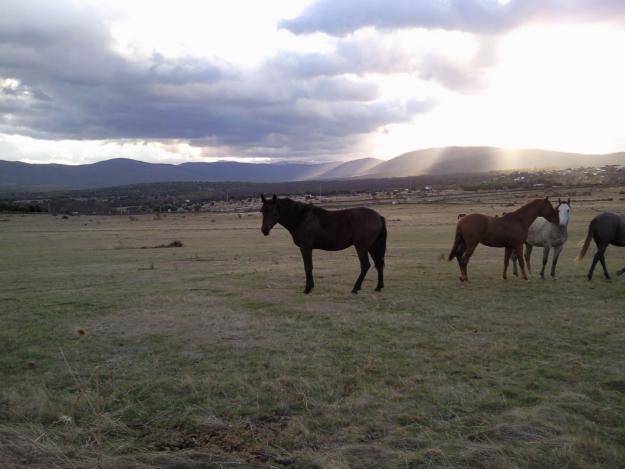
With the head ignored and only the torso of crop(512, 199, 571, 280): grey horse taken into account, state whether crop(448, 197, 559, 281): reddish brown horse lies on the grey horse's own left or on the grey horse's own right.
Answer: on the grey horse's own right

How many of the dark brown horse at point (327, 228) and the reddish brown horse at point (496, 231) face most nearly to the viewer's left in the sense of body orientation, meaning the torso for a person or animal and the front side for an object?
1

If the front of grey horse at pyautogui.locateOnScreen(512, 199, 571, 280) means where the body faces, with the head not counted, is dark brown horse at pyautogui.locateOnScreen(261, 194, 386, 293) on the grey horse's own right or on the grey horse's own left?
on the grey horse's own right

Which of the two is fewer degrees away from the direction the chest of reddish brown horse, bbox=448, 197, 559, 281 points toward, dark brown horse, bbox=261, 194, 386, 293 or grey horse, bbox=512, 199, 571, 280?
the grey horse

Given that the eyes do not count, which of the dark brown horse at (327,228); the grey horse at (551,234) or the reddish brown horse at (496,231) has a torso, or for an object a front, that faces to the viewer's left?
the dark brown horse at (327,228)

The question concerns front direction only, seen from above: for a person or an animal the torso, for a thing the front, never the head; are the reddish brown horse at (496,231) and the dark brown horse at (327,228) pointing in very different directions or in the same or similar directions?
very different directions

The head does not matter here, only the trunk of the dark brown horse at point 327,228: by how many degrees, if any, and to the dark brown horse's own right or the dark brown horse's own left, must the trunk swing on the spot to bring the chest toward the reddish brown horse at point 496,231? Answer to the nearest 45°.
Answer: approximately 180°

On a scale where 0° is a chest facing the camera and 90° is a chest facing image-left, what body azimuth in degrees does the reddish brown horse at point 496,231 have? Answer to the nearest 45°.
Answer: approximately 270°

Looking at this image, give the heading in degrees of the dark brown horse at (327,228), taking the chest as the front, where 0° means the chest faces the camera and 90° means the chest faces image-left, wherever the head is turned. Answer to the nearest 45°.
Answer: approximately 90°

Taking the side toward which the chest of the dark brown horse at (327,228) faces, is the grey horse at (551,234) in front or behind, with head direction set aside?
behind

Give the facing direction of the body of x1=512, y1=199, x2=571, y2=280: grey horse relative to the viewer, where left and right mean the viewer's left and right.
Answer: facing the viewer and to the right of the viewer

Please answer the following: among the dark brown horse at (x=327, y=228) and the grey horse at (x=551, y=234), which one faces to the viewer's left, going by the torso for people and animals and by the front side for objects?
the dark brown horse

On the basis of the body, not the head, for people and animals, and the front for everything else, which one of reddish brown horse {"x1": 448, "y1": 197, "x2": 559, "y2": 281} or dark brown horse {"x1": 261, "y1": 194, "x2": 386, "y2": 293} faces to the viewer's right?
reddish brown horse {"x1": 448, "y1": 197, "x2": 559, "y2": 281}
